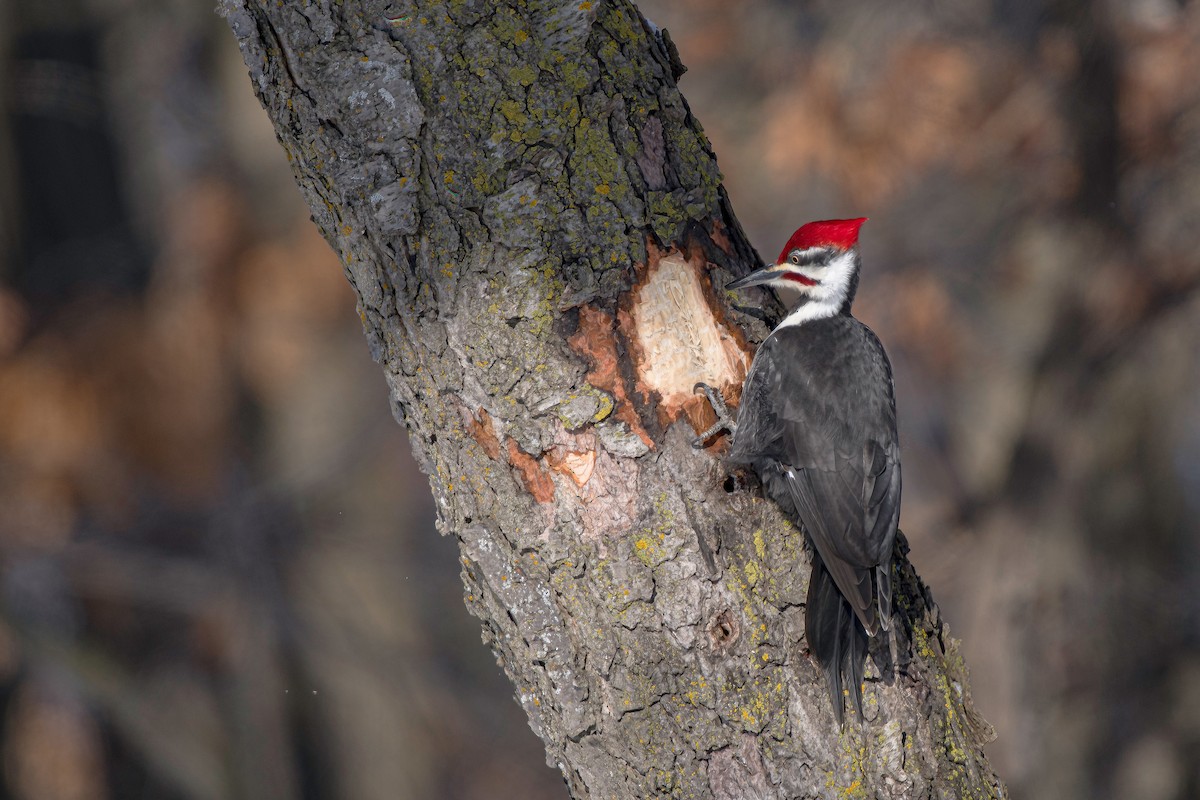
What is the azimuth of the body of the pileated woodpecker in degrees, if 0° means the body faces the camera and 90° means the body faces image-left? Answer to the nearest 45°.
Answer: approximately 135°
